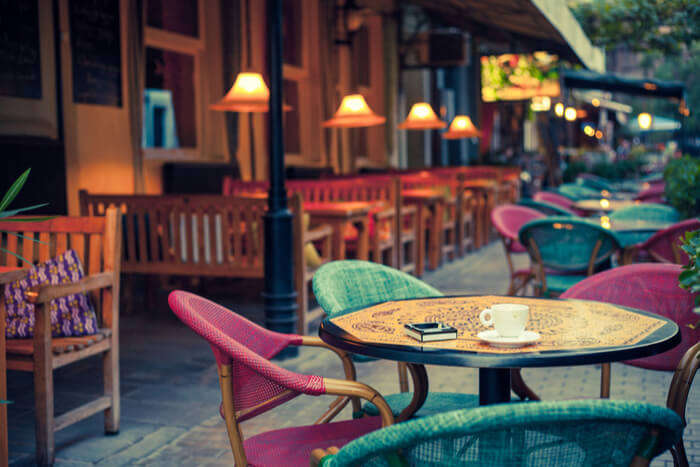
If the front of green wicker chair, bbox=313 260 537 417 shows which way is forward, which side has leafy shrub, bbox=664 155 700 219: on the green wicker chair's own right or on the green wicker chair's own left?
on the green wicker chair's own left

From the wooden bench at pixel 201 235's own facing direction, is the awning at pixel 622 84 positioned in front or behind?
in front

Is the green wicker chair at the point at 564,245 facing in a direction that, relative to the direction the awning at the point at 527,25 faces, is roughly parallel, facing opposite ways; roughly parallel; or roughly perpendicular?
roughly perpendicular

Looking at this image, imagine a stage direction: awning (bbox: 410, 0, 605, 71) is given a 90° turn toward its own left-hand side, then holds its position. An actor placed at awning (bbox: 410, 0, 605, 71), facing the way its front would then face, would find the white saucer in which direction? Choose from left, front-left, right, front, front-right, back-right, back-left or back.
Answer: back

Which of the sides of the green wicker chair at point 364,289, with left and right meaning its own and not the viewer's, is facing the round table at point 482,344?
front

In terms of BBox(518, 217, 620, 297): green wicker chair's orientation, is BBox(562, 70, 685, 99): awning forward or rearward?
forward

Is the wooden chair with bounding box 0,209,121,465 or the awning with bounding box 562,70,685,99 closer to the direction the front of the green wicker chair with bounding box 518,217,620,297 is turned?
the awning

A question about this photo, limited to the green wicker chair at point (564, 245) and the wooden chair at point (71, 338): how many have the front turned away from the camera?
1

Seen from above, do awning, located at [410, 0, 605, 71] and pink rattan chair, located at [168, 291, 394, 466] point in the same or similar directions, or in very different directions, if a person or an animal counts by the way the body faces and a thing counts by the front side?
same or similar directions

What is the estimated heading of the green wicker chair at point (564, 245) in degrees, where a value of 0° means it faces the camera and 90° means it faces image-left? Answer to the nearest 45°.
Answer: approximately 180°

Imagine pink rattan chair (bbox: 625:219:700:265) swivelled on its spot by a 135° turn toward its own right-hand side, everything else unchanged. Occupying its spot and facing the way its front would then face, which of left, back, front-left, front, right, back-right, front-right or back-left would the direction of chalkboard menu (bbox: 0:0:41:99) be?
back-left

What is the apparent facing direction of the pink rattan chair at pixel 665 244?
to the viewer's left

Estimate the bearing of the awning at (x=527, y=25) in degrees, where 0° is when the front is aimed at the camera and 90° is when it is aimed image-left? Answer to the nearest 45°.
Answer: approximately 270°
